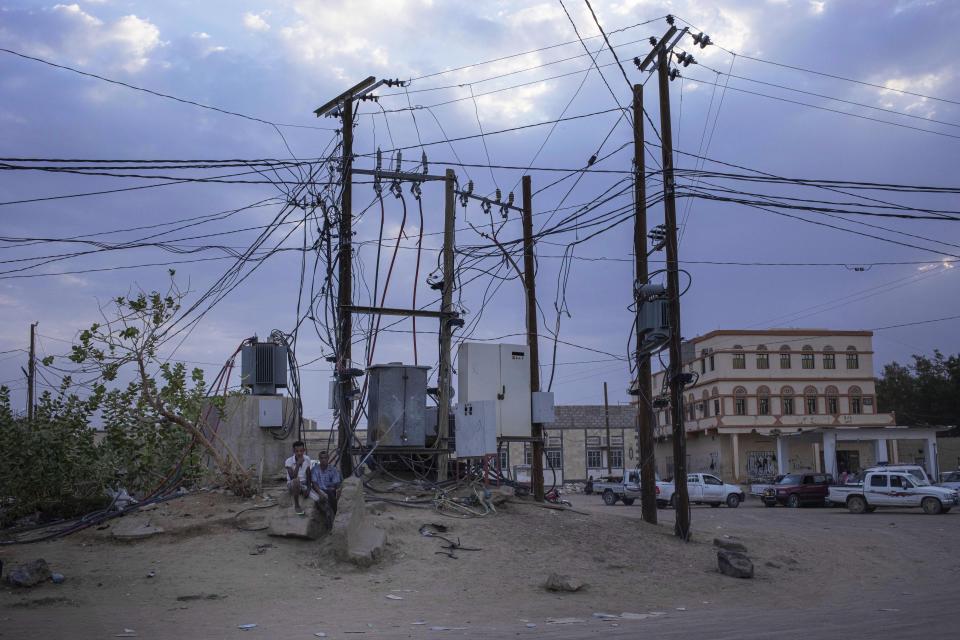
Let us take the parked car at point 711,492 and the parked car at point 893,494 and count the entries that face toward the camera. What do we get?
0

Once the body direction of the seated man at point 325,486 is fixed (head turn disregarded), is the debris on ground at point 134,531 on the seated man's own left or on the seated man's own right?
on the seated man's own right

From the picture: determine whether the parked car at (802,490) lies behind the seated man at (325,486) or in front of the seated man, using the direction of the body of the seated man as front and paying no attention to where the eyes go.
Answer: behind

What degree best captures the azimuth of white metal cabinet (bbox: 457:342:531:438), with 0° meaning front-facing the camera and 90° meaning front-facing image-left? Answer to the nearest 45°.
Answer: approximately 0°

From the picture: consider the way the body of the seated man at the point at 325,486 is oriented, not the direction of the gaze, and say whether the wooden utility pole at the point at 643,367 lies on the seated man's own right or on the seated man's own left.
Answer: on the seated man's own left

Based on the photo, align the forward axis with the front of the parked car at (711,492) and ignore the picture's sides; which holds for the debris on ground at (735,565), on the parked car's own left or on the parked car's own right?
on the parked car's own right

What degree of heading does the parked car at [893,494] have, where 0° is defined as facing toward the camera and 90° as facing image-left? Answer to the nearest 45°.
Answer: approximately 270°

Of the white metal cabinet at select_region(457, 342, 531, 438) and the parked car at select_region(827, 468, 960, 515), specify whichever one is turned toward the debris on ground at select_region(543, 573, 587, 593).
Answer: the white metal cabinet

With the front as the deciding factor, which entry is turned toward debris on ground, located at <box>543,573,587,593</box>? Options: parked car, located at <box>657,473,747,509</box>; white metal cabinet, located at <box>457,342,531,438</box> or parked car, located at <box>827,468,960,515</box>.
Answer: the white metal cabinet

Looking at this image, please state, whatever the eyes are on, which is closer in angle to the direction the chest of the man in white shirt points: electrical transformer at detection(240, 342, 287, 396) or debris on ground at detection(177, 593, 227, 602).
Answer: the debris on ground

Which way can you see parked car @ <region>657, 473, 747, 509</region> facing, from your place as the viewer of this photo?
facing to the right of the viewer
